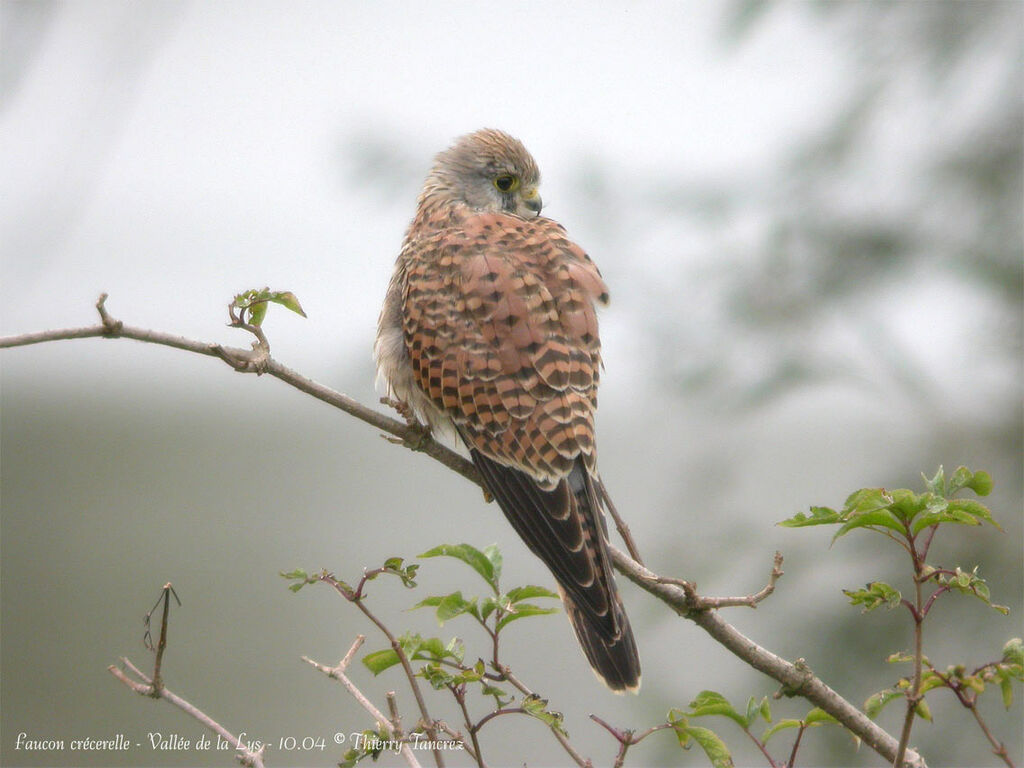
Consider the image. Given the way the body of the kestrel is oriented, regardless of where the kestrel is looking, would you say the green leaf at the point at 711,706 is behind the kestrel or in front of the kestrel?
behind

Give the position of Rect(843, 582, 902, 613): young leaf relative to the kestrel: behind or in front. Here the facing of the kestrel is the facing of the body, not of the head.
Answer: behind

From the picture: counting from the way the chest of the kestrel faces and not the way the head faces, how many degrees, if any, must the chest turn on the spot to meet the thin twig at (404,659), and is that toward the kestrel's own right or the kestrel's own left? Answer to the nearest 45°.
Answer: approximately 135° to the kestrel's own left

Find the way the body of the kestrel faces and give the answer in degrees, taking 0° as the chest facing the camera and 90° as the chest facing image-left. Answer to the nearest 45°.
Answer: approximately 135°
